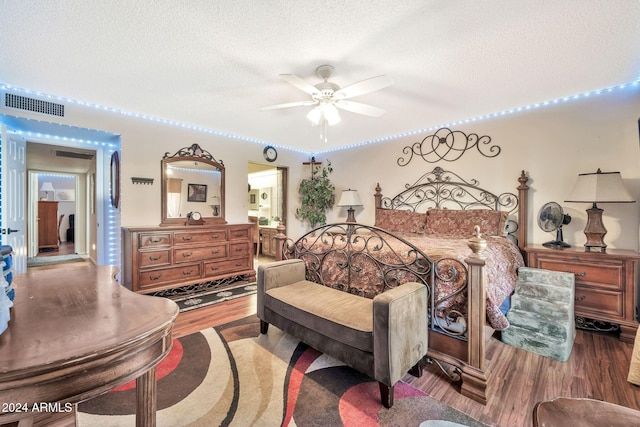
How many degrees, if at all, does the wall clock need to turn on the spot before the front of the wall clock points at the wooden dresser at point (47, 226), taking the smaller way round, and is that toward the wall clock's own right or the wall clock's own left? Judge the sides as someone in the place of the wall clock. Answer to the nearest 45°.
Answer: approximately 180°

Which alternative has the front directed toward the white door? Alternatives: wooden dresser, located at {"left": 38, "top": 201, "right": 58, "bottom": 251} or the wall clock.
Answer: the wooden dresser

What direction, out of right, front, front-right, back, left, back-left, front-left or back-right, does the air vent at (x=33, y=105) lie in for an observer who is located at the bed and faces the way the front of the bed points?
front-right

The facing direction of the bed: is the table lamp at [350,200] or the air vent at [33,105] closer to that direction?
the air vent

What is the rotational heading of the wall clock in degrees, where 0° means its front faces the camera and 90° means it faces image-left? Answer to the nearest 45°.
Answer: approximately 315°
